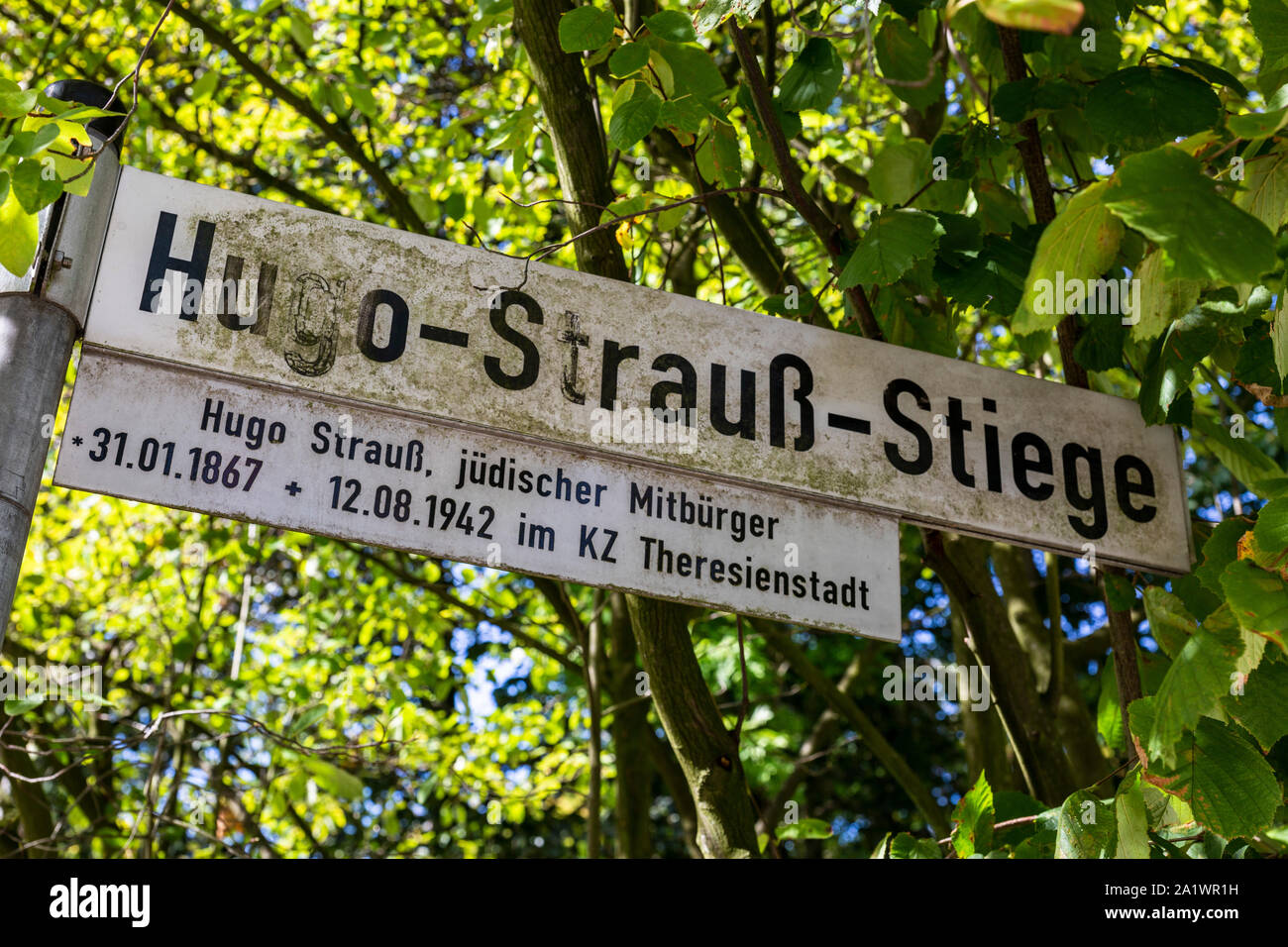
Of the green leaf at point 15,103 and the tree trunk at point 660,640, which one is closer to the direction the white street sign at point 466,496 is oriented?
the green leaf

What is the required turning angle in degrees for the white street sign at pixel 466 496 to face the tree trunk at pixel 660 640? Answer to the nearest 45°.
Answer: approximately 180°

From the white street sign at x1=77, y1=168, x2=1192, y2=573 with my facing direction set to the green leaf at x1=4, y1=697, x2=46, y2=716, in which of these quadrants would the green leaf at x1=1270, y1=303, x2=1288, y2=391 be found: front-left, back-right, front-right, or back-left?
back-right

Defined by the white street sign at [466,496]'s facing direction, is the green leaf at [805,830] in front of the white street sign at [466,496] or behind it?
behind

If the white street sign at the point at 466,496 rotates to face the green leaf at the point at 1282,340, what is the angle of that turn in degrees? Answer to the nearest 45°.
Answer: approximately 90° to its left

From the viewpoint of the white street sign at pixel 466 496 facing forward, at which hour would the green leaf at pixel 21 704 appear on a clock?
The green leaf is roughly at 5 o'clock from the white street sign.

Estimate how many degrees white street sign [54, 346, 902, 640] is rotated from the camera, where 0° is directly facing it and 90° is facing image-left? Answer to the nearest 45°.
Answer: approximately 0°

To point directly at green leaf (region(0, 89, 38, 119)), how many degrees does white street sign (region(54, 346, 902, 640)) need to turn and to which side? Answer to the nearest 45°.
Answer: approximately 45° to its right

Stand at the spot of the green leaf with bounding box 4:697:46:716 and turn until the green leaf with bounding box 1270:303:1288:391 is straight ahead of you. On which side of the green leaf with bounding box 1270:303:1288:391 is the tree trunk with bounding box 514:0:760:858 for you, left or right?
left
